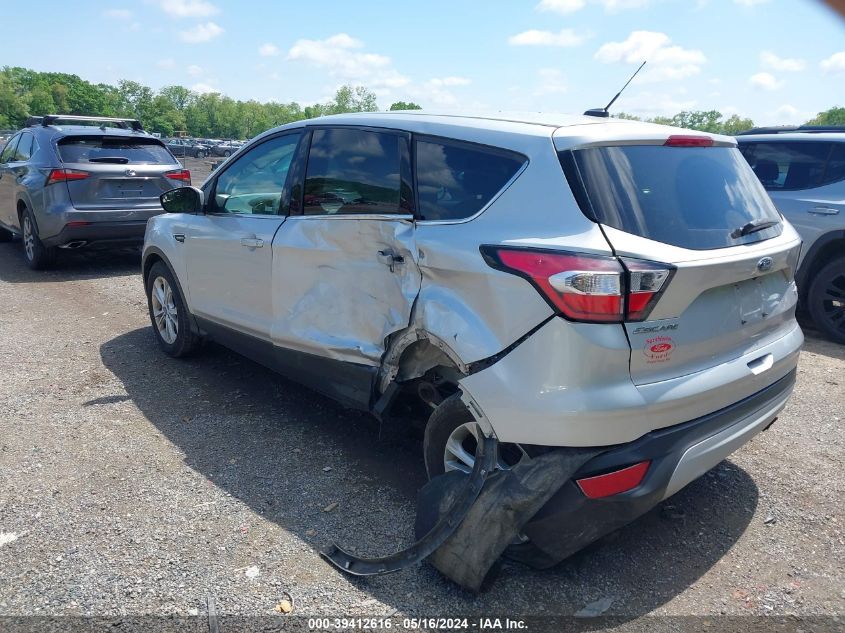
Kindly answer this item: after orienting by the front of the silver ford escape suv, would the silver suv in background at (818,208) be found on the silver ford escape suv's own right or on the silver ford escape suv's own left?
on the silver ford escape suv's own right

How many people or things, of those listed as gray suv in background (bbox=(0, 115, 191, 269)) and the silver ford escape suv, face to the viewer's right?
0

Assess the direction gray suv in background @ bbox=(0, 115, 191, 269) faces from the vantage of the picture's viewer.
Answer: facing away from the viewer and to the left of the viewer

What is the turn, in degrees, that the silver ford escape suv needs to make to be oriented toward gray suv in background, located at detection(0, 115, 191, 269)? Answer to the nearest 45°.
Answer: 0° — it already faces it

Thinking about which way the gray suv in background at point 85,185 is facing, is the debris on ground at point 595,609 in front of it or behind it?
behind

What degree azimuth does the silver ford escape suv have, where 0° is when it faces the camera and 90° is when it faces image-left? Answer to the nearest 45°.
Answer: approximately 135°
